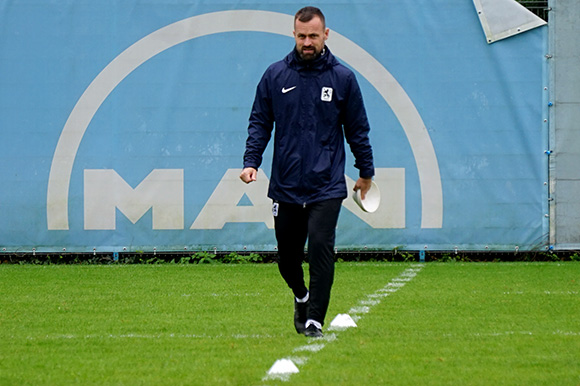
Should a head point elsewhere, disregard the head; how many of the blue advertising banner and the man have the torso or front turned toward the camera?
2

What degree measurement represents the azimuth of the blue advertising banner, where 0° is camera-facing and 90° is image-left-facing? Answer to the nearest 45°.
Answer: approximately 0°

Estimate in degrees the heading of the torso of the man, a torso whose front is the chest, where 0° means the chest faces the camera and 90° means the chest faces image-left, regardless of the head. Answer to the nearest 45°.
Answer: approximately 0°

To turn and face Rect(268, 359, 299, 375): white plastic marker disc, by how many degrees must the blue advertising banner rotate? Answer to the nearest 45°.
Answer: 0° — it already faces it

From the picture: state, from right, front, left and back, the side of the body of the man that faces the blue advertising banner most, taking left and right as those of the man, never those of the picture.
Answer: back

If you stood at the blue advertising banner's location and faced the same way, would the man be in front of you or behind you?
in front
